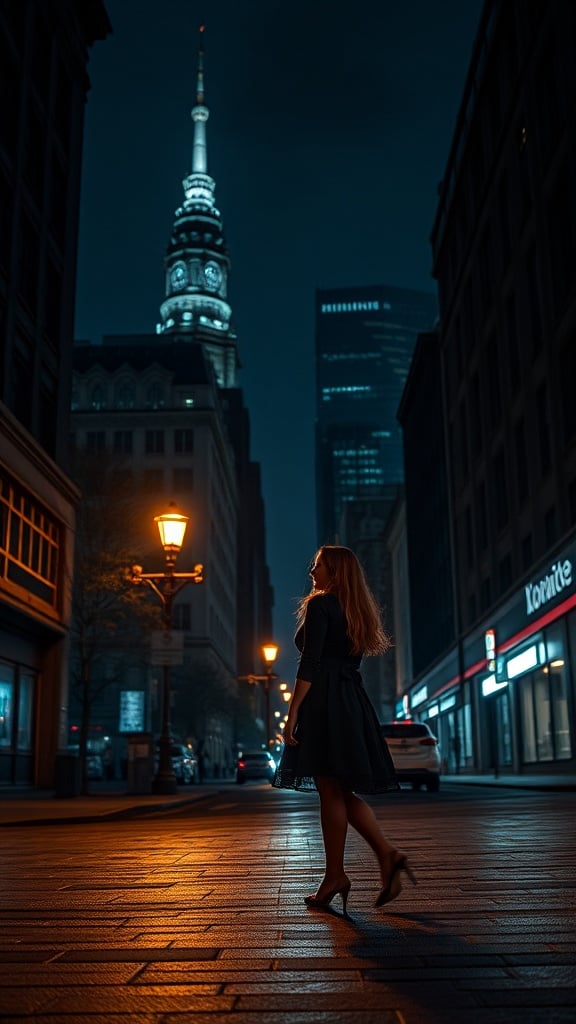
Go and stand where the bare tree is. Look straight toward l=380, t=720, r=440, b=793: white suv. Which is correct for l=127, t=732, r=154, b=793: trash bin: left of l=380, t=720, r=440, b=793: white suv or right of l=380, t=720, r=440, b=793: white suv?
right

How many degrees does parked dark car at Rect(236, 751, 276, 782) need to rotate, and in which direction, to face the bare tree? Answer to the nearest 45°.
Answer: approximately 180°

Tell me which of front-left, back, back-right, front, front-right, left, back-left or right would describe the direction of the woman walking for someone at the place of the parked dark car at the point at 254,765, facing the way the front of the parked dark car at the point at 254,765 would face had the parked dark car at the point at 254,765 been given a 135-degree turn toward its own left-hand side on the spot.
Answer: front-left

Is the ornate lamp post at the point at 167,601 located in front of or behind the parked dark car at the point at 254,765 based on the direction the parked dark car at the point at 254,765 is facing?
behind

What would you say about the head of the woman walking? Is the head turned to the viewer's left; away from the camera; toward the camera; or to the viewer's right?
to the viewer's left

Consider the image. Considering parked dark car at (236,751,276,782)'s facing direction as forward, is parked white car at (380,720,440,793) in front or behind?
behind

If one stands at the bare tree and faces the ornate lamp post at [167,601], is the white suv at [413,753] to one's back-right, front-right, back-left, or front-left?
front-left

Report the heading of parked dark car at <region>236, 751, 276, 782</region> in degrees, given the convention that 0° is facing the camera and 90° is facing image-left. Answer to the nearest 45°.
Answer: approximately 180°

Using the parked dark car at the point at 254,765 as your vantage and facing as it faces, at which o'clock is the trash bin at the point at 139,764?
The trash bin is roughly at 6 o'clock from the parked dark car.

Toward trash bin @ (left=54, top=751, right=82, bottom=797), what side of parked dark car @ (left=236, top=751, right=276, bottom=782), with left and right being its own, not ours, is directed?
back
